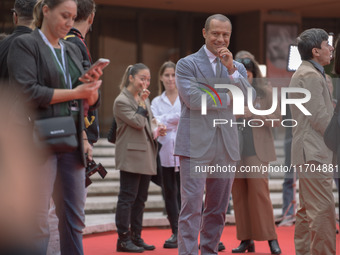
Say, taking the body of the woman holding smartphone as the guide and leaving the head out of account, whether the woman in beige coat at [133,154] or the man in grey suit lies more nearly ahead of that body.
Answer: the man in grey suit

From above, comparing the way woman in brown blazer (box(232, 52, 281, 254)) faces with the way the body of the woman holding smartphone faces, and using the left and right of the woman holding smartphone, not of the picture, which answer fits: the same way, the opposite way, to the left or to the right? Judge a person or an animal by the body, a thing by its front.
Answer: to the right

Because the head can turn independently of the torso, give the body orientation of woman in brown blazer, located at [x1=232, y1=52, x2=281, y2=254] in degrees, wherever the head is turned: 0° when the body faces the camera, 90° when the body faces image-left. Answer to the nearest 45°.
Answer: approximately 45°

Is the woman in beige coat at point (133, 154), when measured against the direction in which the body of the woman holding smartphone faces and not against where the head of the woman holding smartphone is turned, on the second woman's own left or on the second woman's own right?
on the second woman's own left

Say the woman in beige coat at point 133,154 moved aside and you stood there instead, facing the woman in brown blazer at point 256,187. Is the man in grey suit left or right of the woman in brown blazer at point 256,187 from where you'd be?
right

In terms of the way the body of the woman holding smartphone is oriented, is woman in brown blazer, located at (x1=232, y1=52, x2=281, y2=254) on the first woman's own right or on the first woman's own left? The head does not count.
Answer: on the first woman's own left
